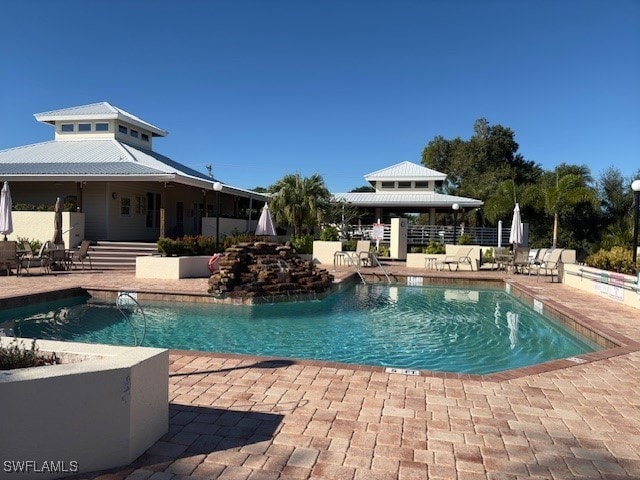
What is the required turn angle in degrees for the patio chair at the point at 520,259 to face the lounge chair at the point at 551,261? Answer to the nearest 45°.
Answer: approximately 90° to its left

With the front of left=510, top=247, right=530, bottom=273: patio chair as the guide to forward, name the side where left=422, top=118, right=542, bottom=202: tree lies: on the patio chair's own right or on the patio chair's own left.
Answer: on the patio chair's own right

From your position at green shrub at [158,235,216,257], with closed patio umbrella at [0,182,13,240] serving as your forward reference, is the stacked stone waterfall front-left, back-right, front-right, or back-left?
back-left

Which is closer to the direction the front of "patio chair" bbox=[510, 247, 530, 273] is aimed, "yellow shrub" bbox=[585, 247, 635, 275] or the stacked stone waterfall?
the stacked stone waterfall

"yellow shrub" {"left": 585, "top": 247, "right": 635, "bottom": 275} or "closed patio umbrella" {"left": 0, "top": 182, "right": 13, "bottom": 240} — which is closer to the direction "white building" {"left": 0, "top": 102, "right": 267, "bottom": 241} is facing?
the yellow shrub

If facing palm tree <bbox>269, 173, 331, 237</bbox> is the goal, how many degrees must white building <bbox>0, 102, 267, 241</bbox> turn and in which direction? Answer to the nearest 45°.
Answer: approximately 45° to its left

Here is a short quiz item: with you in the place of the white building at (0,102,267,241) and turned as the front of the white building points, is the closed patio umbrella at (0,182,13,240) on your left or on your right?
on your right

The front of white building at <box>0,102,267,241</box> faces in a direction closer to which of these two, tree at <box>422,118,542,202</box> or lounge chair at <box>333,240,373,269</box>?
the lounge chair

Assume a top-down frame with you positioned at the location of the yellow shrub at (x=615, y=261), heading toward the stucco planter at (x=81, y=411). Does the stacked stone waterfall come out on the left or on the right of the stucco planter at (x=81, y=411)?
right

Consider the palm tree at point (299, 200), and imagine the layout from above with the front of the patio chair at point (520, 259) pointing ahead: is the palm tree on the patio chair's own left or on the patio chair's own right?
on the patio chair's own right

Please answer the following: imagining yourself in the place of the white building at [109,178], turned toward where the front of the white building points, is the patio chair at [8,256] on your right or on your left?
on your right

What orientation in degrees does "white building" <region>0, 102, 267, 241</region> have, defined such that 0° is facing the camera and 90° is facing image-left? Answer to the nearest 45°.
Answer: approximately 315°
